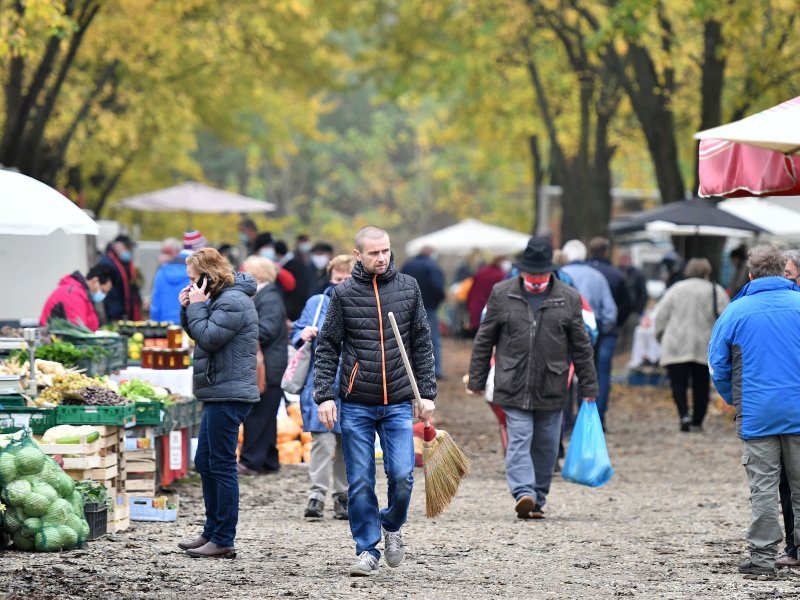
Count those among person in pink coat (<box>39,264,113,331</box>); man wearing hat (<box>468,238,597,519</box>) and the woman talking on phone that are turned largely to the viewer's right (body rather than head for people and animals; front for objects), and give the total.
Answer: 1

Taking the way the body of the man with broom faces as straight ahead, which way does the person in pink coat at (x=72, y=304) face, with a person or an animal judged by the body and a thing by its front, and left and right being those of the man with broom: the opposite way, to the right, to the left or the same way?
to the left

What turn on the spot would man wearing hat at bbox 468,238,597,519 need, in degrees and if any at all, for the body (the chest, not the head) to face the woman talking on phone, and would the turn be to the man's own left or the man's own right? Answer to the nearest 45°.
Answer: approximately 45° to the man's own right

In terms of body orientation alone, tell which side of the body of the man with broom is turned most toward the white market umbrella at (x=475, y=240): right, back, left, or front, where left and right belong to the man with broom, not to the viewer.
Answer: back

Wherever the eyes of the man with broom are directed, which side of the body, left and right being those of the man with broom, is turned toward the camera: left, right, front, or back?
front

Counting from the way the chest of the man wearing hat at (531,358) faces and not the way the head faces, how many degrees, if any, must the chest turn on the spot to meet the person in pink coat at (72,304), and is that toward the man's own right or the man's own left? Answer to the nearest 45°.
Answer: approximately 135° to the man's own right

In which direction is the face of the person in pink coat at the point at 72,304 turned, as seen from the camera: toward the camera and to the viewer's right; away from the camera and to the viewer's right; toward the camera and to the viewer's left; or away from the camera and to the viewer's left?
toward the camera and to the viewer's right

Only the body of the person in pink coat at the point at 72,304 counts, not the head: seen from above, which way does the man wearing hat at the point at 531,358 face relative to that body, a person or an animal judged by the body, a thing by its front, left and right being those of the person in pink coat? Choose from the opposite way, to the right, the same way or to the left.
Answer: to the right

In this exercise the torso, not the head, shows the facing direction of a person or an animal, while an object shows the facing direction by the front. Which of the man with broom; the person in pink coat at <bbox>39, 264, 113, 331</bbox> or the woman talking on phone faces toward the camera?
the man with broom

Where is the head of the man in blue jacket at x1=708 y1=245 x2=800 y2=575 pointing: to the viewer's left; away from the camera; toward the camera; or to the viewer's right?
away from the camera

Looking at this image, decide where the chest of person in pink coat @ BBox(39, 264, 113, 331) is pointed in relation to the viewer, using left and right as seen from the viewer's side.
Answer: facing to the right of the viewer

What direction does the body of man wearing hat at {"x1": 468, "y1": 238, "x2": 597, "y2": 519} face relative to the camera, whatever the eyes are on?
toward the camera
